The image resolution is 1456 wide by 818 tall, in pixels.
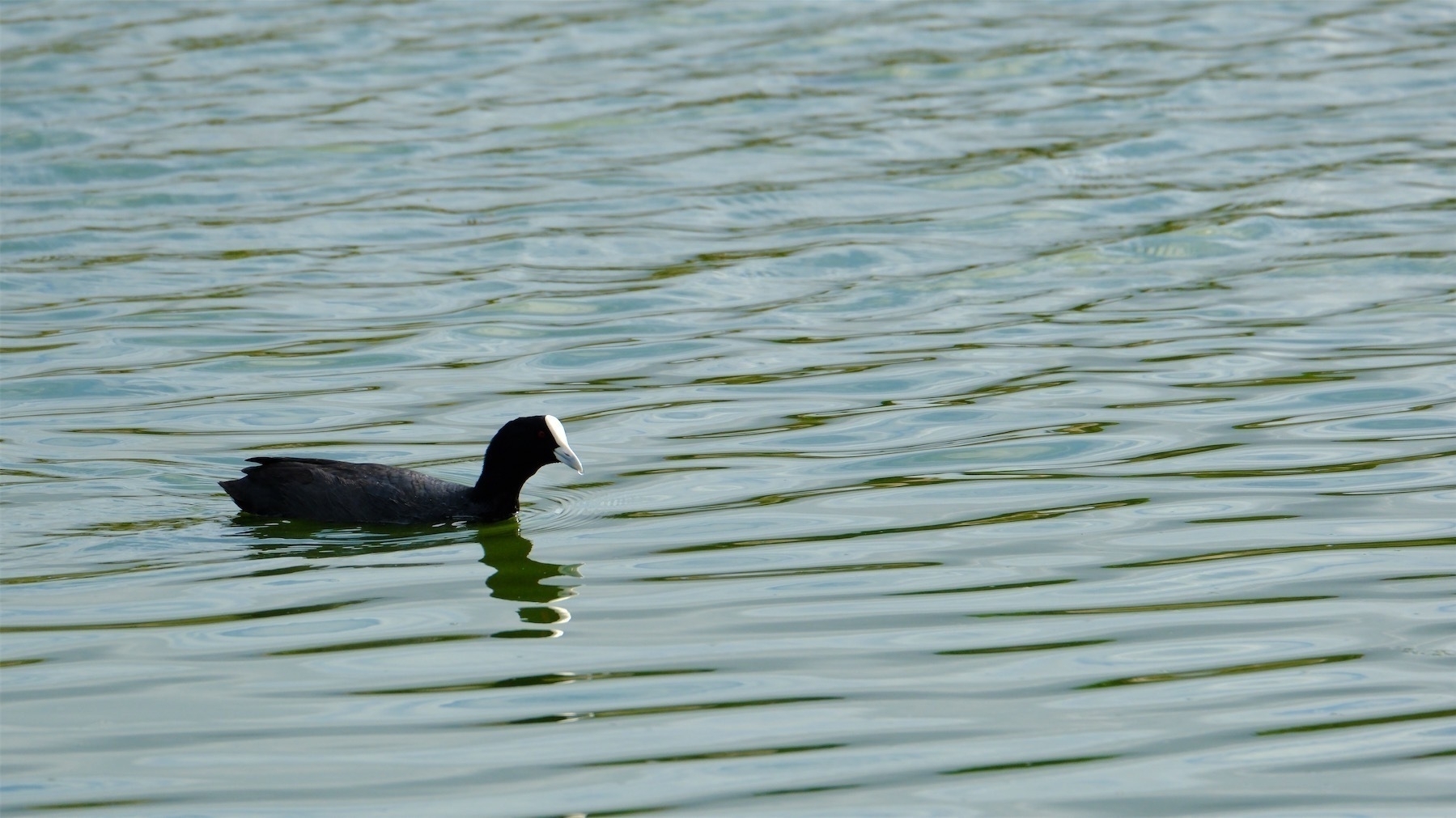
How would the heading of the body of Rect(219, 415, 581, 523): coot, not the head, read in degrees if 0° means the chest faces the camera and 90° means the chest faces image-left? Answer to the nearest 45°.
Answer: approximately 270°
